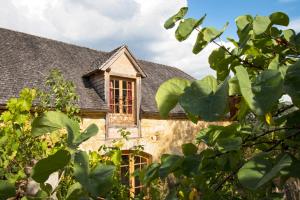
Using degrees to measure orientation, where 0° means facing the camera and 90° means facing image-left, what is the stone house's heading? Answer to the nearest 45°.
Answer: approximately 315°

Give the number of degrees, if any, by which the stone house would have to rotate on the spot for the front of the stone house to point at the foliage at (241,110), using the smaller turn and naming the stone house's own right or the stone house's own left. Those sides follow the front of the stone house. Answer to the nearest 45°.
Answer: approximately 45° to the stone house's own right
